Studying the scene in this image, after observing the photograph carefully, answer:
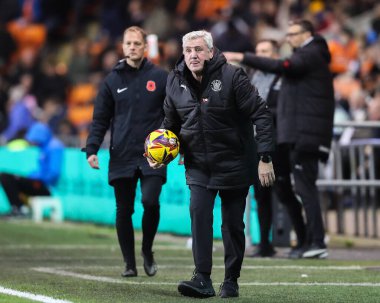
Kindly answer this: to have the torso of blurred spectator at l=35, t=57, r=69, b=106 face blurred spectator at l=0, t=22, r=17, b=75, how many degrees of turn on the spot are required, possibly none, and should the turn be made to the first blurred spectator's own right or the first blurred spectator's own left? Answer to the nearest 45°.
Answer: approximately 135° to the first blurred spectator's own right

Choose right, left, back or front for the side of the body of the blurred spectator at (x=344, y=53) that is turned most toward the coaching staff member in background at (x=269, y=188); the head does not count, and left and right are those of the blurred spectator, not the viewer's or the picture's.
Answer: front

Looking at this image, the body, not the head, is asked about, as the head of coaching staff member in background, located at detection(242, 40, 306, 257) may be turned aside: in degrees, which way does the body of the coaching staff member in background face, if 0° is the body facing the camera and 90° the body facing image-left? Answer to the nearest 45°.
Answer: approximately 45°

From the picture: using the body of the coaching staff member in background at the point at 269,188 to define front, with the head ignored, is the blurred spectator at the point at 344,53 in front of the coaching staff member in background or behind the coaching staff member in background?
behind

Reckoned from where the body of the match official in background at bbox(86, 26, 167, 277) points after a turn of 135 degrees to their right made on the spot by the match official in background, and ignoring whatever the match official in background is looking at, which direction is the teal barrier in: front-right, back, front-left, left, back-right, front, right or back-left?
front-right

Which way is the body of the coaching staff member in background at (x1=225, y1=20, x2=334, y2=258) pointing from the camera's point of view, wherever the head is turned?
to the viewer's left

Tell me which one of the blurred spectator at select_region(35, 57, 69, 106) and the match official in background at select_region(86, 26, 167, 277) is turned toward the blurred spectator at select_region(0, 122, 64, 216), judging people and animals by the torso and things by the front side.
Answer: the blurred spectator at select_region(35, 57, 69, 106)

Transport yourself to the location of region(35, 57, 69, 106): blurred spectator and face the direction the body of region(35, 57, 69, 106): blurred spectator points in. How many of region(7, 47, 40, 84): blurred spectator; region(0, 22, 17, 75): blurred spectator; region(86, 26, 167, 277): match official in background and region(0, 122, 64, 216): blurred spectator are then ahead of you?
2

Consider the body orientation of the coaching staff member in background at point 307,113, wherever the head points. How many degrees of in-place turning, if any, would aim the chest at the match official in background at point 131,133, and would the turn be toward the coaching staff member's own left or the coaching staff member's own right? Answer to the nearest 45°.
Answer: approximately 45° to the coaching staff member's own left
